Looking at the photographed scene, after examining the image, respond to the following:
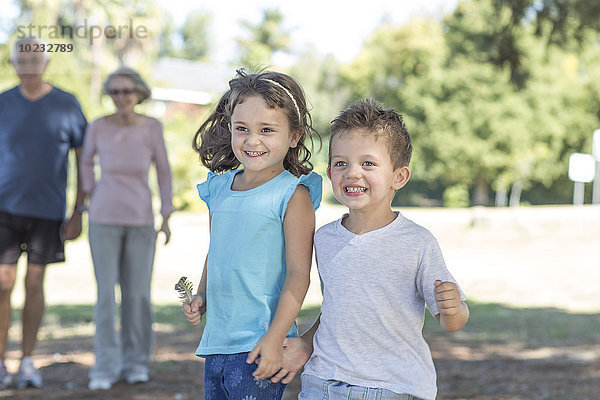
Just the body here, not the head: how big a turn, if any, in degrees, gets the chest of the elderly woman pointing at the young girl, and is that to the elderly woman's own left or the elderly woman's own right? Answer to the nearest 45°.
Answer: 0° — they already face them

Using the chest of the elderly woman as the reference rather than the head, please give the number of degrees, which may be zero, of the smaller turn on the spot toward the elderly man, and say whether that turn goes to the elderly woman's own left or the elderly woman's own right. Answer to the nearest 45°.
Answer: approximately 90° to the elderly woman's own right

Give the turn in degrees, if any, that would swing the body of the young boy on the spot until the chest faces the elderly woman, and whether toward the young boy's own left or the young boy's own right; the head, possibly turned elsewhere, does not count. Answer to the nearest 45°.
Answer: approximately 90° to the young boy's own right

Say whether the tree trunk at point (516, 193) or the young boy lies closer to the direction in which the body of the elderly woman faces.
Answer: the young boy

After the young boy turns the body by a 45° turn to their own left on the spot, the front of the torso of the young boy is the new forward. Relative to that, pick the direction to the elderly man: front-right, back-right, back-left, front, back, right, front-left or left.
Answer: back-right

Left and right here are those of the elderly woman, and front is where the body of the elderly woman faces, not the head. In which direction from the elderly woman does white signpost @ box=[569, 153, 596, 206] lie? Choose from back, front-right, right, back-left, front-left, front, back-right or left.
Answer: back-left

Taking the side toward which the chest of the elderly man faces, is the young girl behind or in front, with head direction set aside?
in front

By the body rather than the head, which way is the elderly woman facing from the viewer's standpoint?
toward the camera

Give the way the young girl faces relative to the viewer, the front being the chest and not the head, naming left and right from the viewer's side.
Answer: facing the viewer and to the left of the viewer

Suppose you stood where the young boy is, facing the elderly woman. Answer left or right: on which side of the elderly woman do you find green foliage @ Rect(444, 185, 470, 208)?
right

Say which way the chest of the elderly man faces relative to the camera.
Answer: toward the camera

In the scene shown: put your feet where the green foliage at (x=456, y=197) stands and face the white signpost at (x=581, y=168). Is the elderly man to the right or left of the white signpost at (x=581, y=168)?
right

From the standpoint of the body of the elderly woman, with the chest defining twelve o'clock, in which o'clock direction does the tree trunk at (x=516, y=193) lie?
The tree trunk is roughly at 7 o'clock from the elderly woman.

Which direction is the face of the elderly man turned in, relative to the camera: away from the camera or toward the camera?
toward the camera

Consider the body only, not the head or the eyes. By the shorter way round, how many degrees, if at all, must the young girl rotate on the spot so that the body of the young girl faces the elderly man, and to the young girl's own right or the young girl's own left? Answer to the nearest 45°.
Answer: approximately 90° to the young girl's own right

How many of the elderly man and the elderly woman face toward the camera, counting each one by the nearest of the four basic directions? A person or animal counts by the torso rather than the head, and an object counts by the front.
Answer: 2

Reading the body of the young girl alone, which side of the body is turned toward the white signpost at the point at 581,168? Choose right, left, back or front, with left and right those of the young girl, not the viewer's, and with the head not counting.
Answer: back
